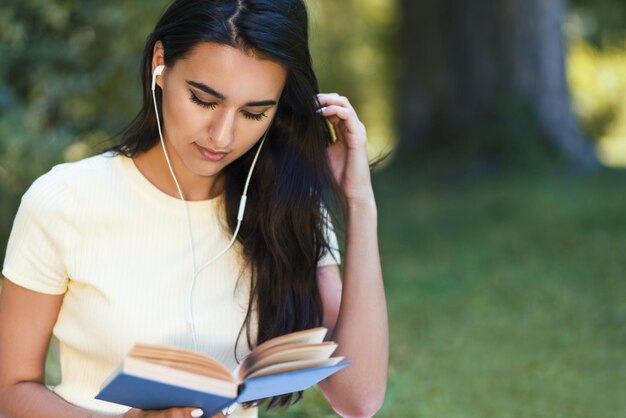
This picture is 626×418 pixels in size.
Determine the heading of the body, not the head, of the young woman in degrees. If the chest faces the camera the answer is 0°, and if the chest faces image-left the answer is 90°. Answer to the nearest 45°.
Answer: approximately 0°

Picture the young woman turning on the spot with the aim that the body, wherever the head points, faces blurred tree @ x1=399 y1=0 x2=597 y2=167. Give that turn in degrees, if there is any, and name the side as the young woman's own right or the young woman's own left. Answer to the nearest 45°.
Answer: approximately 135° to the young woman's own left
